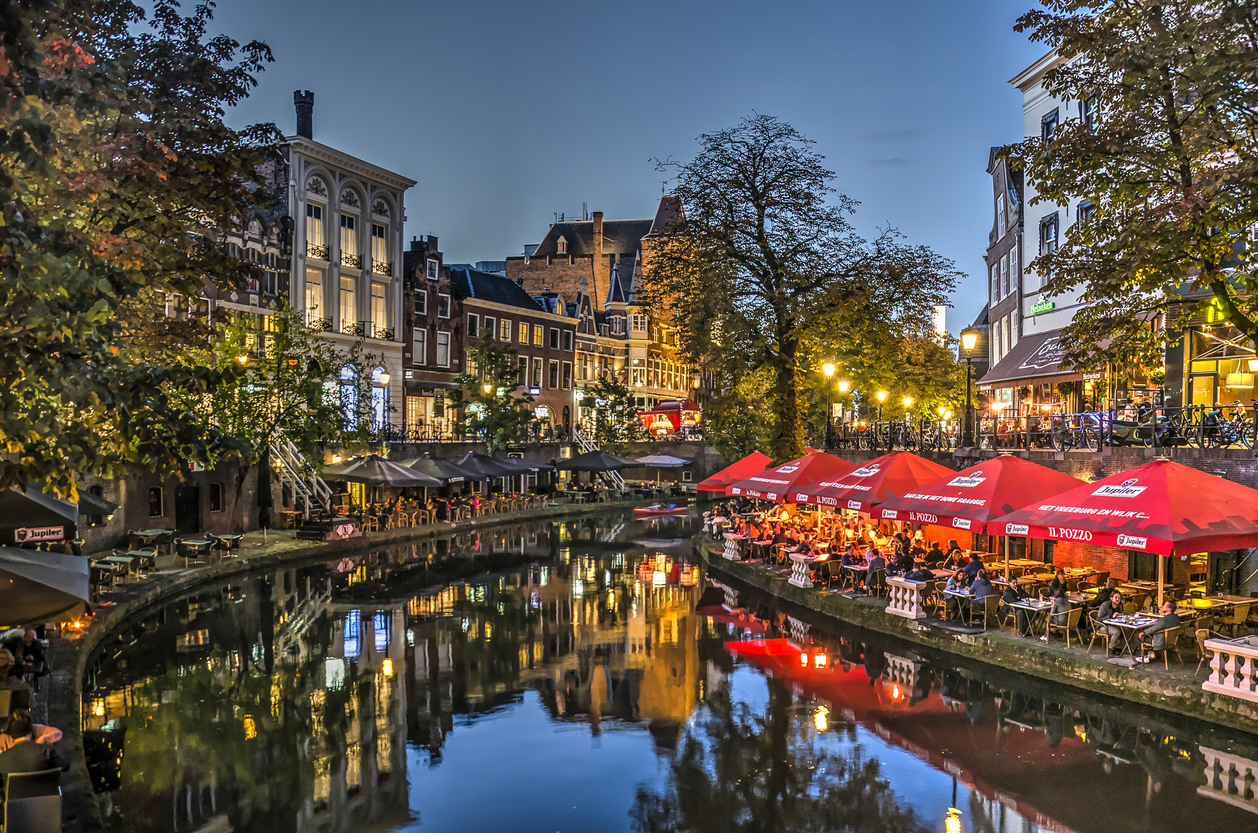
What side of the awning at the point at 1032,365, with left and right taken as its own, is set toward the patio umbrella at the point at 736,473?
front

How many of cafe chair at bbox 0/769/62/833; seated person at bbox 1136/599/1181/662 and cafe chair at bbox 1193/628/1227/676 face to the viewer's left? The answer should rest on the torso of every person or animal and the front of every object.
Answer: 1

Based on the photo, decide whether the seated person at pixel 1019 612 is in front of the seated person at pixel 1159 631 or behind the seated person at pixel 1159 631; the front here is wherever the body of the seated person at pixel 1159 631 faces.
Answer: in front

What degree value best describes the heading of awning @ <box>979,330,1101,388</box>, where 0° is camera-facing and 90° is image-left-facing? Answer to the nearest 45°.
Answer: approximately 45°

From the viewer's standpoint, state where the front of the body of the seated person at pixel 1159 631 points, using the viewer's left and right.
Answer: facing to the left of the viewer

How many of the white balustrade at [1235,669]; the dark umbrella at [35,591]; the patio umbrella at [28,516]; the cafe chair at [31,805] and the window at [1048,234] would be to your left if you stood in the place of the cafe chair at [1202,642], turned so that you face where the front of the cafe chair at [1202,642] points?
1

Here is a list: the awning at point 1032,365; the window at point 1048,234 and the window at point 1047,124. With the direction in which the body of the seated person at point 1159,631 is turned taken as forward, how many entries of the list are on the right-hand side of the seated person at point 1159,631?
3

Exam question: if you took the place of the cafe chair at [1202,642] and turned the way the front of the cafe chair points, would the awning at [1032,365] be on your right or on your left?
on your left

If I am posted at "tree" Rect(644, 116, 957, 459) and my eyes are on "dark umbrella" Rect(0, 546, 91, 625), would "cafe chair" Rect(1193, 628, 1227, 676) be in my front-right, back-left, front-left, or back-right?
front-left

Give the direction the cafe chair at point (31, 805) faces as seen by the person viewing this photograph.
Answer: facing away from the viewer

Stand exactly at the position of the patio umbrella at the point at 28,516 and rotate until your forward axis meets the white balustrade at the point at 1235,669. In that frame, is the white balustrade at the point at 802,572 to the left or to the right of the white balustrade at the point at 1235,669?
left
